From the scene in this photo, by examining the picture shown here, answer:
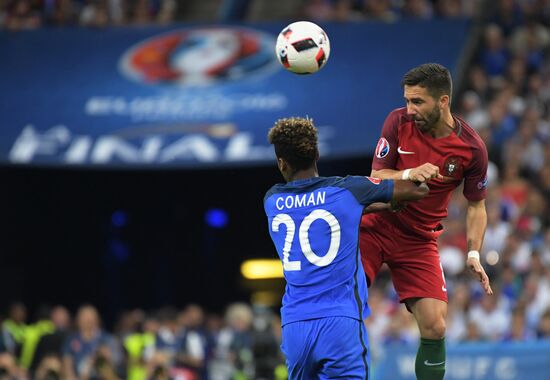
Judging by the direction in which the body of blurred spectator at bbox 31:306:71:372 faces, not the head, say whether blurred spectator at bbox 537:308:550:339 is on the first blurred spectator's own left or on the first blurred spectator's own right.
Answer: on the first blurred spectator's own left

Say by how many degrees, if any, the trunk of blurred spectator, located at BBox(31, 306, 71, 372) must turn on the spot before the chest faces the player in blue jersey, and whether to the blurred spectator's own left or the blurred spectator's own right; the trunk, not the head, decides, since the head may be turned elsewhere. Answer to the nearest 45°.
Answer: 0° — they already face them

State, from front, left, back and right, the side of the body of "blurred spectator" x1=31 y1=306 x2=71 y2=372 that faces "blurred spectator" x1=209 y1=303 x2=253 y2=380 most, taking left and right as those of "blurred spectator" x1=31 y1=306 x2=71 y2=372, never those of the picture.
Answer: left

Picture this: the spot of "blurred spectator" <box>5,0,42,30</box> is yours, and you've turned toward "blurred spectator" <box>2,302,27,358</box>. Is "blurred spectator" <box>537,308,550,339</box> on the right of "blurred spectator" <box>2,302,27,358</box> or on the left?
left

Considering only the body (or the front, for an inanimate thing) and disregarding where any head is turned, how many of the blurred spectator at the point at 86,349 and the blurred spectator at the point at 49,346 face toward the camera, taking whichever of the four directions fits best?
2

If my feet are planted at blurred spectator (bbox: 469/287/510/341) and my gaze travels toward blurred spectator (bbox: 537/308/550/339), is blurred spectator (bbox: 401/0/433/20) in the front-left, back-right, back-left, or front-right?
back-left

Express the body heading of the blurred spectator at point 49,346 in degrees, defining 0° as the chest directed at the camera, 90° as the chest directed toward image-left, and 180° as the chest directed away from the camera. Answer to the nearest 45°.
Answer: approximately 0°

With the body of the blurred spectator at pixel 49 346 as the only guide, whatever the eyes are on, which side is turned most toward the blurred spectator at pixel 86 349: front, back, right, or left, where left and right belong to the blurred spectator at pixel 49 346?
left
